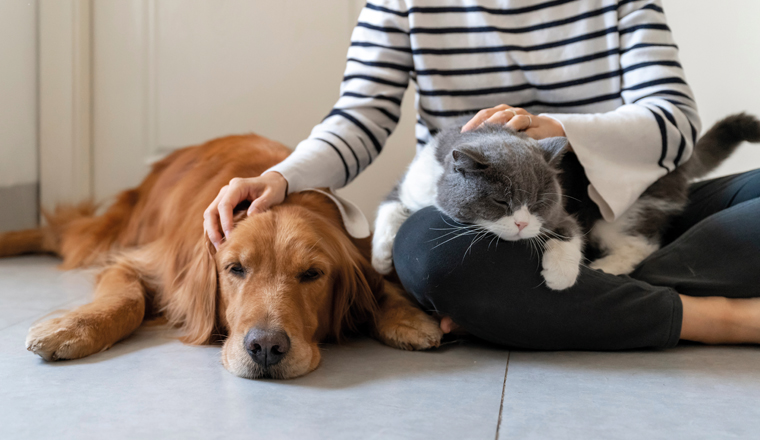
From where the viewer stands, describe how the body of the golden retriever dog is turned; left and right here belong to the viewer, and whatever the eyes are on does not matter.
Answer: facing the viewer and to the right of the viewer

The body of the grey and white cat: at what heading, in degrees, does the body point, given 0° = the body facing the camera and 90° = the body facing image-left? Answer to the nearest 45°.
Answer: approximately 45°

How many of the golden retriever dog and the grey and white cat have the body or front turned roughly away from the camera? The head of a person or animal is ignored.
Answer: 0
